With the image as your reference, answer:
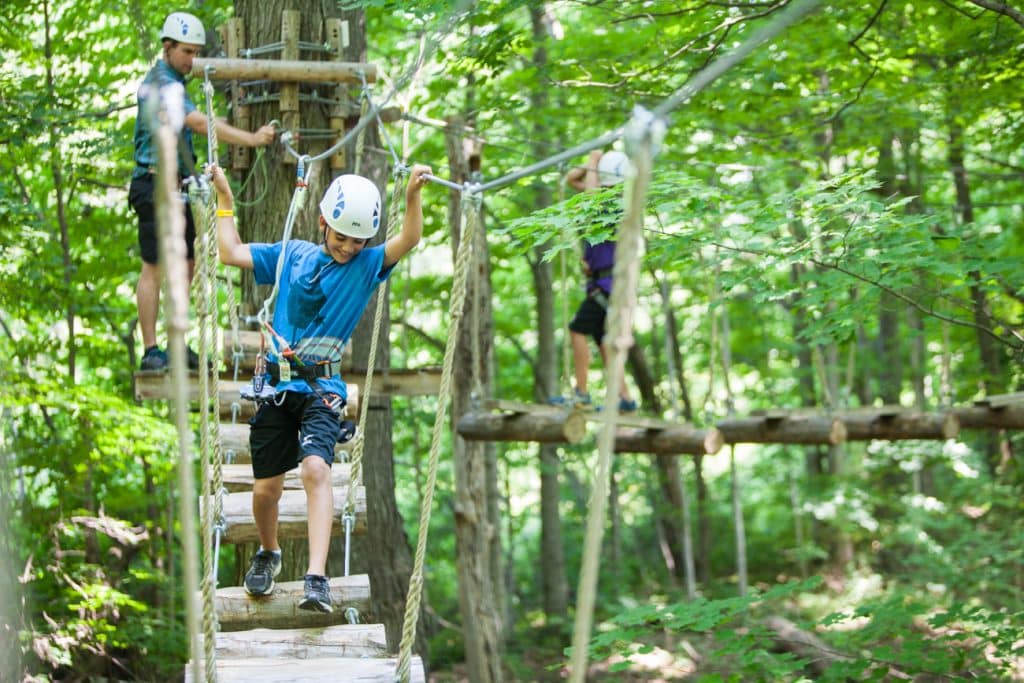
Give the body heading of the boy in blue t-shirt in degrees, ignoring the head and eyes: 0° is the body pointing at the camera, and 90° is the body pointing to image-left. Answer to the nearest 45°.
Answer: approximately 0°

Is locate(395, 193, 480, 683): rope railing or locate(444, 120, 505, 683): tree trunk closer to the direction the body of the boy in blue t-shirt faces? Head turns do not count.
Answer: the rope railing

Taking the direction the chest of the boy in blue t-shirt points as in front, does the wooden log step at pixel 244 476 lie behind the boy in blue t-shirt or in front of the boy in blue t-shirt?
behind

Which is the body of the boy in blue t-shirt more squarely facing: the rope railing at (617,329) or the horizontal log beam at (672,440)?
the rope railing

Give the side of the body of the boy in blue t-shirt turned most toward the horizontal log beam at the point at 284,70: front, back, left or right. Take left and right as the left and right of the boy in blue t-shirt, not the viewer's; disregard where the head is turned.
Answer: back

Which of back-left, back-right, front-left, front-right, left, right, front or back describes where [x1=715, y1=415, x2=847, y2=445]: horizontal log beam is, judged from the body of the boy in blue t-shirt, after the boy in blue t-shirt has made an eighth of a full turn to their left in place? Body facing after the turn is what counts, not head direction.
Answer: left
